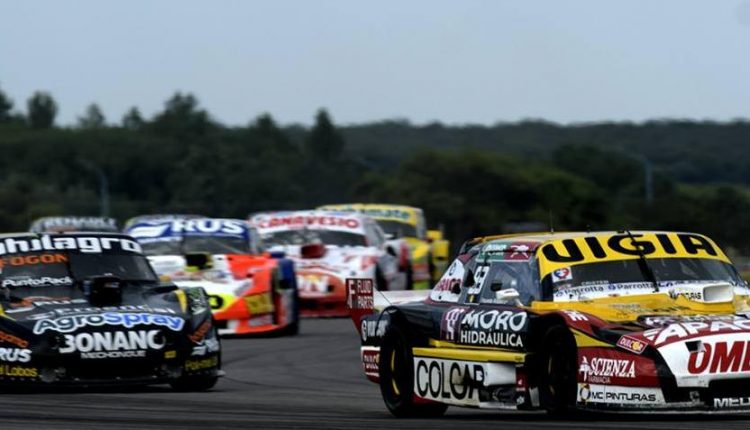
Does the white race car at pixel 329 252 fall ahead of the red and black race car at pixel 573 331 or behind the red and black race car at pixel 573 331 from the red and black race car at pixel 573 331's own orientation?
behind

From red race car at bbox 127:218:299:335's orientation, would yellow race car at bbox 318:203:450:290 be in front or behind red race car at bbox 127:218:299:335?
behind

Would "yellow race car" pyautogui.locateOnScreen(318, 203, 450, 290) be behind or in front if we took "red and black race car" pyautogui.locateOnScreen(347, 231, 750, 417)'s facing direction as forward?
behind

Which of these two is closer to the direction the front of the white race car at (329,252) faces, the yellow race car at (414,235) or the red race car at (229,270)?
the red race car

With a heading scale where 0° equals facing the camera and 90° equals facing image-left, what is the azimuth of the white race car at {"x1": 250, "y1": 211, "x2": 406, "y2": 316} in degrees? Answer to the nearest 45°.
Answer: approximately 0°

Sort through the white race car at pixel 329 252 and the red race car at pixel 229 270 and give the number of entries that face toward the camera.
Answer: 2

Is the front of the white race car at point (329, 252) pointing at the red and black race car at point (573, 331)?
yes

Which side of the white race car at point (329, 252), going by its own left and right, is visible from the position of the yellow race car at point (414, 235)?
back

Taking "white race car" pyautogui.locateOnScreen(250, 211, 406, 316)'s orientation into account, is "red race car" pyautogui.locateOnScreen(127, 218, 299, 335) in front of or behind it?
in front
